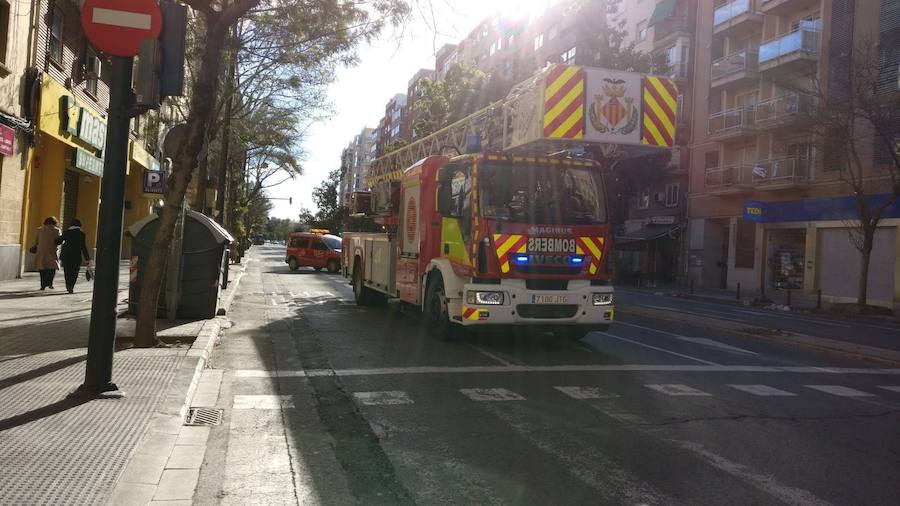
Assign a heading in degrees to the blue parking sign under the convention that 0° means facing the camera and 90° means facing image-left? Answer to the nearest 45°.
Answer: approximately 0°

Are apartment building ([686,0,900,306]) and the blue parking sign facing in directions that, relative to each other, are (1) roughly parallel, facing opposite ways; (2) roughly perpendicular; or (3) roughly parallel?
roughly perpendicular

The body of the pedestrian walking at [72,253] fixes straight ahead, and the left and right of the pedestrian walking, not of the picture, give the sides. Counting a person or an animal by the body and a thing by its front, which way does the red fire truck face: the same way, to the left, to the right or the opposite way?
the opposite way

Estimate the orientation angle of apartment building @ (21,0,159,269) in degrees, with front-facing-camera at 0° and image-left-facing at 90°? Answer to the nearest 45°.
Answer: approximately 315°

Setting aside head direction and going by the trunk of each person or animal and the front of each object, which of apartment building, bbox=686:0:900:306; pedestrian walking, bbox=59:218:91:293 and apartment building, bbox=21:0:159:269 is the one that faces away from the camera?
the pedestrian walking

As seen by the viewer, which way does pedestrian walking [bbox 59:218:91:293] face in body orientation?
away from the camera

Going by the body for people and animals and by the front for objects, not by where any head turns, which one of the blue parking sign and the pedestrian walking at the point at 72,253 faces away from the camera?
the pedestrian walking

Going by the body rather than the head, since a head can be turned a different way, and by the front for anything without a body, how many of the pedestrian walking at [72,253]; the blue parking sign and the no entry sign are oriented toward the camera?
2

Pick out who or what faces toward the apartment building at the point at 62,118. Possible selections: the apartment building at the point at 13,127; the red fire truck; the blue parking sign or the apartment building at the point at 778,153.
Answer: the apartment building at the point at 778,153

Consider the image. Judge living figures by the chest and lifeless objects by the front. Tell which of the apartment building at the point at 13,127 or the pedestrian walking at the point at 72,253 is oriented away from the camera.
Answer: the pedestrian walking
